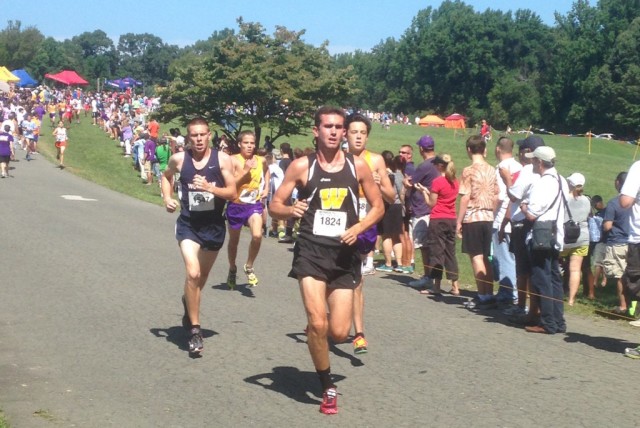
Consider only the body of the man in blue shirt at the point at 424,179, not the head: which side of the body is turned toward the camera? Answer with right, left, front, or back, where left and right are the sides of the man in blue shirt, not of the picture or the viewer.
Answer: left

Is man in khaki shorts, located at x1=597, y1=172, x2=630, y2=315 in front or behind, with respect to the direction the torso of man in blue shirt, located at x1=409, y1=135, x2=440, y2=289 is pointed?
behind

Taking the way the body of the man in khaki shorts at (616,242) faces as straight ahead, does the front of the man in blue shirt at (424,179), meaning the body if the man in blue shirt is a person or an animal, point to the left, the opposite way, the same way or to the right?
the same way

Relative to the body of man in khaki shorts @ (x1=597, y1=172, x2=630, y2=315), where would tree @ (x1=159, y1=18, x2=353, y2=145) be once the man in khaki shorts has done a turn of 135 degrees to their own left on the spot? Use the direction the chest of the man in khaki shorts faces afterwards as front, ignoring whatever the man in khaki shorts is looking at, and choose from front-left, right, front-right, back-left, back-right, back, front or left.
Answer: back

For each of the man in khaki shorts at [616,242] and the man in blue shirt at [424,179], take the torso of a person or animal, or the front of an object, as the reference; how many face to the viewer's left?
2

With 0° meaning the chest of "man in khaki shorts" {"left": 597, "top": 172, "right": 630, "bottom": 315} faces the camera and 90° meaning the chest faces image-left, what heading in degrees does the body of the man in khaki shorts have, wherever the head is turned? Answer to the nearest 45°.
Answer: approximately 90°

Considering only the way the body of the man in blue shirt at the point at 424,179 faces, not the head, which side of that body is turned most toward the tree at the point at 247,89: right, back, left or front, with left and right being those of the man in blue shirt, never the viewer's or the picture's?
right
